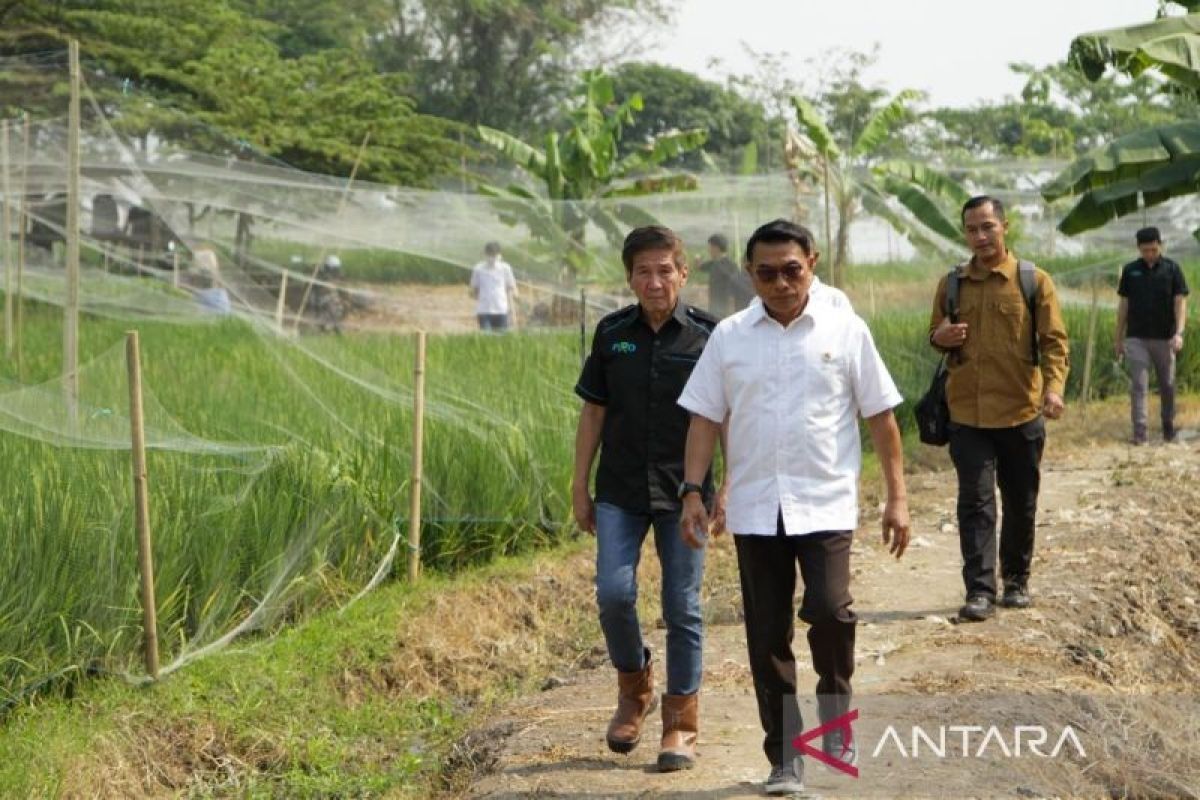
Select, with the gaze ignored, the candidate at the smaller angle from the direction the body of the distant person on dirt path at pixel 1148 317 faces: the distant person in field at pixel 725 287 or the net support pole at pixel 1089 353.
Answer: the distant person in field

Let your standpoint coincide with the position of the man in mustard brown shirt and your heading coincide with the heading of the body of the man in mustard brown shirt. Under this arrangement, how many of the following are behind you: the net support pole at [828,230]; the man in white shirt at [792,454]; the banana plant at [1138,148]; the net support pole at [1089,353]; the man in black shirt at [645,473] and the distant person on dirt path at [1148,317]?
4

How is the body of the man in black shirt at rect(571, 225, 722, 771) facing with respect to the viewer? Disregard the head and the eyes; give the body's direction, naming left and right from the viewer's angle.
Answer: facing the viewer

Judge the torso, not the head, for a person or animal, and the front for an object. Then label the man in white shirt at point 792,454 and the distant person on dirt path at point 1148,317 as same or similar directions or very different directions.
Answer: same or similar directions

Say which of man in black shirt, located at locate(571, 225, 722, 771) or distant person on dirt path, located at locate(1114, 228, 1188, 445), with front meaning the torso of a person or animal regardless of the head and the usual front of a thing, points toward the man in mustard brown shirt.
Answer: the distant person on dirt path

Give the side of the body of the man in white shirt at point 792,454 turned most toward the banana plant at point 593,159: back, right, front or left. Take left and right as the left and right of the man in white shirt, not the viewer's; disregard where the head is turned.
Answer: back

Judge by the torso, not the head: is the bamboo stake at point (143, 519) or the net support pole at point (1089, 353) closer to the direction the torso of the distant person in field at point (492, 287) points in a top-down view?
the bamboo stake

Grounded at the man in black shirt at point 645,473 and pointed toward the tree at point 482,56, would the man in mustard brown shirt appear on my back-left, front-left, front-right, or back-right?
front-right

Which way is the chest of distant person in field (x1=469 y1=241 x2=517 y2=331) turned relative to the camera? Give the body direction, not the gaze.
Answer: toward the camera

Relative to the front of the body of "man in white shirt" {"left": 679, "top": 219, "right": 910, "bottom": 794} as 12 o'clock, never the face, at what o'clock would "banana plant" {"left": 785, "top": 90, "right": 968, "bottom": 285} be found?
The banana plant is roughly at 6 o'clock from the man in white shirt.

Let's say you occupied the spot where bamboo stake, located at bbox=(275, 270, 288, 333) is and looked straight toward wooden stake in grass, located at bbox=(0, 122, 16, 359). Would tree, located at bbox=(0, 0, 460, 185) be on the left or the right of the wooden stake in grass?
right

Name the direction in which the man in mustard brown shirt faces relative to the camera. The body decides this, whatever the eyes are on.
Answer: toward the camera

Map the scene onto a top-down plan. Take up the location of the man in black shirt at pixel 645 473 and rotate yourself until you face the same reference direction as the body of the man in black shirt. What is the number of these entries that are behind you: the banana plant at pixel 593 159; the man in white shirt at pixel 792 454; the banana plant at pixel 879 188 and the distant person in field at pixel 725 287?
3

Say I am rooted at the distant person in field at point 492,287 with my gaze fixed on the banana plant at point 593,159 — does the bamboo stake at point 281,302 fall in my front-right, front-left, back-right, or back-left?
back-left

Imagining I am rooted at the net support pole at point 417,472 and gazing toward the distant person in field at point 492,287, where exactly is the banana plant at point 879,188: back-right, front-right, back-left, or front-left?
front-right

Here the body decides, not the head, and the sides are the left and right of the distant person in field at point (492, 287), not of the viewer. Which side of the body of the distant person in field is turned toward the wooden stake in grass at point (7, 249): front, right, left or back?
right
